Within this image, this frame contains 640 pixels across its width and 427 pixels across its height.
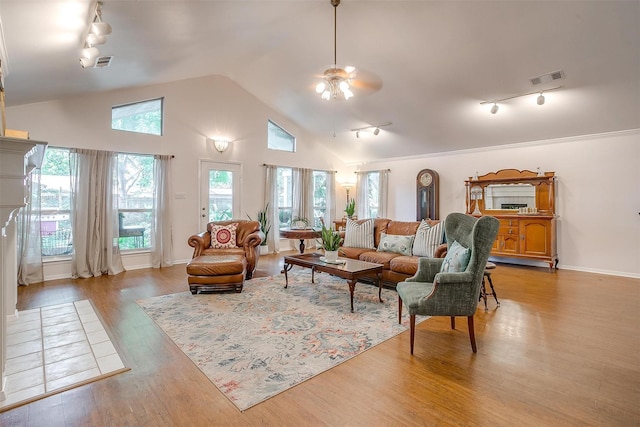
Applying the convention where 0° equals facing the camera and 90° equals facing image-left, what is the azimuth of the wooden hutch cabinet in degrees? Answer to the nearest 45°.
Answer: approximately 45°

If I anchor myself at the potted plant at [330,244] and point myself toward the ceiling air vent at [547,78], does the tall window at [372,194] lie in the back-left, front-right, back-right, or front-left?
front-left

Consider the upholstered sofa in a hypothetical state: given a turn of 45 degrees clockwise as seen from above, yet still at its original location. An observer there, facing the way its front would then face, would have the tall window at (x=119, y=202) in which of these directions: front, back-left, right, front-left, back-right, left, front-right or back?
front

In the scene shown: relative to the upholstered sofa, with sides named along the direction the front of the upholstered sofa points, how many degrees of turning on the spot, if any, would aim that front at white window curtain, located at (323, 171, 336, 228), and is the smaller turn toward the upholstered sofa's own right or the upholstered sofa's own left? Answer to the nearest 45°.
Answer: approximately 90° to the upholstered sofa's own right

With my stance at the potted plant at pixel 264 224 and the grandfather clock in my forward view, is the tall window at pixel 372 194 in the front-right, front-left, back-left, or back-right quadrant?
front-left

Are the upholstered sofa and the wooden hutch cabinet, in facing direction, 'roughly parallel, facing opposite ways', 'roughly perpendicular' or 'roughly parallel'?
roughly parallel

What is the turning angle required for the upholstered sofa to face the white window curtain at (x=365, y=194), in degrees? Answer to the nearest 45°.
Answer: approximately 135° to its right

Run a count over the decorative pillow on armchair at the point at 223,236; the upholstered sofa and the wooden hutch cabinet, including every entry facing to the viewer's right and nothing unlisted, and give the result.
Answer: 0

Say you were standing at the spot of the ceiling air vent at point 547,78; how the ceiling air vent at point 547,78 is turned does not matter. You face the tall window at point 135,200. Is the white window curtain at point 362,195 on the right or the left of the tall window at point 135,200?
right

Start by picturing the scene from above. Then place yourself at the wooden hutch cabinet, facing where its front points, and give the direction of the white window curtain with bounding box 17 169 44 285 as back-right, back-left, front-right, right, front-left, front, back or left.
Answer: front

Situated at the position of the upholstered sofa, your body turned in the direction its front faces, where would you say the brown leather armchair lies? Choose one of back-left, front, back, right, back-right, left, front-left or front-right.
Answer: front-right

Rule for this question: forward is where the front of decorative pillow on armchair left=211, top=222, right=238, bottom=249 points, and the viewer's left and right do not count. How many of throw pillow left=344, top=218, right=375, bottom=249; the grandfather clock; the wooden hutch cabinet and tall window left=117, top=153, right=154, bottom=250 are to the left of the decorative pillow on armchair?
3

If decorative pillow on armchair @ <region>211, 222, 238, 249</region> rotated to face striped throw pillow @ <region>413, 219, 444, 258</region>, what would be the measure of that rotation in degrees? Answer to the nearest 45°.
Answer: approximately 45° to its left

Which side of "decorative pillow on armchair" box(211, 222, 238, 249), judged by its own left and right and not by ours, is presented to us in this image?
front

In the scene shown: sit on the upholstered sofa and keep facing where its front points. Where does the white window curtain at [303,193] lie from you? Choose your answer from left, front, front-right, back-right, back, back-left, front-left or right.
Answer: right

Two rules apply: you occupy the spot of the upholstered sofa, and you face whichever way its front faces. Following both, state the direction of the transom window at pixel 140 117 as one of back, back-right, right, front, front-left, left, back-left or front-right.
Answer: front-right

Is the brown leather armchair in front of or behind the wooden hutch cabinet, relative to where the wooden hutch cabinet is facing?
in front

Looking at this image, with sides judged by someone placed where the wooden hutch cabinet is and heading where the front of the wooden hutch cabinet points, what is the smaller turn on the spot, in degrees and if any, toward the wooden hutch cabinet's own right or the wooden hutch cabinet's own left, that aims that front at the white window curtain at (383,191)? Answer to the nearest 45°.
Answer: approximately 45° to the wooden hutch cabinet's own right

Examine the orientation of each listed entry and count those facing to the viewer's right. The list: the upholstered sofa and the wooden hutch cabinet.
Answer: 0
